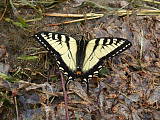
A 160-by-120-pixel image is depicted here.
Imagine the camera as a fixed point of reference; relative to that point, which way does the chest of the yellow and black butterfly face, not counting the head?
away from the camera
